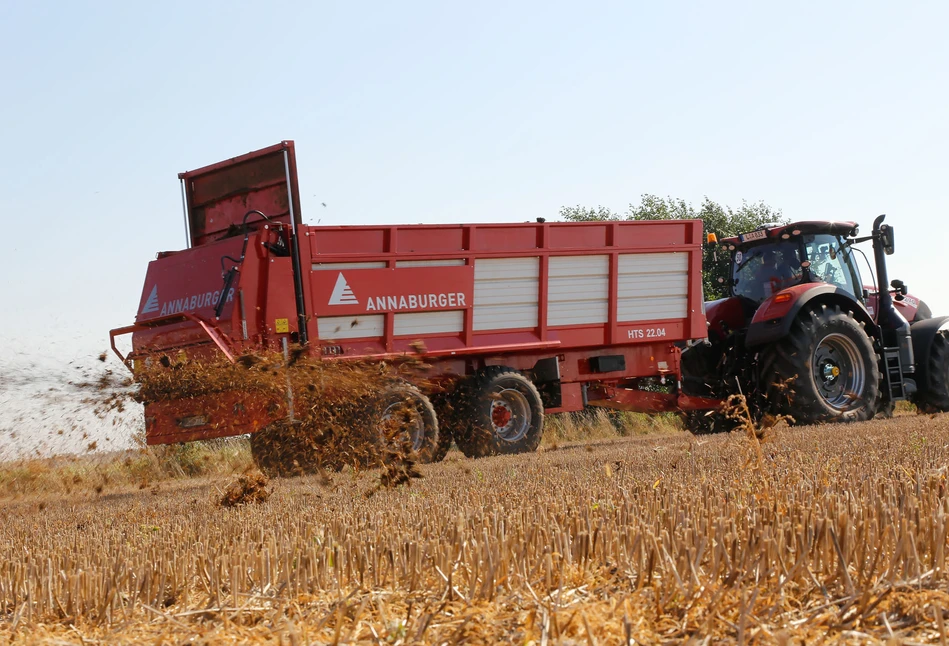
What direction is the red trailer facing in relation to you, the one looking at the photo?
facing away from the viewer and to the right of the viewer

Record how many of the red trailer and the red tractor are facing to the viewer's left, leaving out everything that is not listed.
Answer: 0

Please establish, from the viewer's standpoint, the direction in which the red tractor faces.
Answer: facing away from the viewer and to the right of the viewer

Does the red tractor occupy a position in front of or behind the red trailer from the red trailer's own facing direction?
in front

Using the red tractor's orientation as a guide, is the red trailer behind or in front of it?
behind
